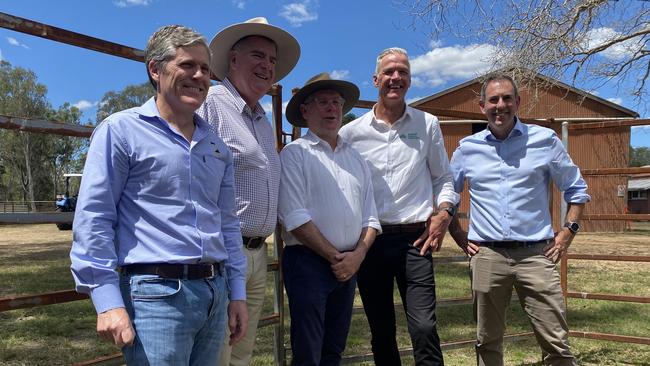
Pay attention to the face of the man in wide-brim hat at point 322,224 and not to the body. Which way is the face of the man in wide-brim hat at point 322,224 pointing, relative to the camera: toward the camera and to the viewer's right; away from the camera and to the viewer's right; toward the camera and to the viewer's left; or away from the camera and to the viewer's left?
toward the camera and to the viewer's right

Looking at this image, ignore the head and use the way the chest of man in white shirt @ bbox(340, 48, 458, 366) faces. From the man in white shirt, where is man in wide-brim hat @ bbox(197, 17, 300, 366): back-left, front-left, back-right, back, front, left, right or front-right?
front-right

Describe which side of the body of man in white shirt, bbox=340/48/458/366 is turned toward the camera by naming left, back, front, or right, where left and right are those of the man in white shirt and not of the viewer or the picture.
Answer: front

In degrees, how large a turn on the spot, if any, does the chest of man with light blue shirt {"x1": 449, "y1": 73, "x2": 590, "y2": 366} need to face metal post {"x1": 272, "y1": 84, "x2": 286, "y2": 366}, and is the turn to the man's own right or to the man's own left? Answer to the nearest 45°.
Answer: approximately 90° to the man's own right

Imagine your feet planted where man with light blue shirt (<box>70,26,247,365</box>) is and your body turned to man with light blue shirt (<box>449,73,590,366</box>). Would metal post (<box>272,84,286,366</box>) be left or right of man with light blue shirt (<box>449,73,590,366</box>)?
left

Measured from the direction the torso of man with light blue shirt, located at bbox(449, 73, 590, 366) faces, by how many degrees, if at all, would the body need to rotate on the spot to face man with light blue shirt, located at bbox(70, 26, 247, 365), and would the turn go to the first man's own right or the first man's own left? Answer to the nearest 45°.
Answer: approximately 45° to the first man's own right

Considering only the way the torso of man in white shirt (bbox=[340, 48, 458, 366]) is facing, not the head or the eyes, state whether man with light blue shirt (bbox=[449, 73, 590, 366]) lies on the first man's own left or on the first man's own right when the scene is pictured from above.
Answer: on the first man's own left

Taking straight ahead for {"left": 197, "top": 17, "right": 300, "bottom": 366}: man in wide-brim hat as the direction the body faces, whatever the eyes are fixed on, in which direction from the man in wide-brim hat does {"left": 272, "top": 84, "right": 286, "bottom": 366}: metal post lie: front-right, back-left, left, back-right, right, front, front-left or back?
back-left

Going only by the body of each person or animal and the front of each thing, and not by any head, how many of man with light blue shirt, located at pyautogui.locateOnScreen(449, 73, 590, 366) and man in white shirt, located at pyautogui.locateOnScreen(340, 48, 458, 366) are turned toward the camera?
2

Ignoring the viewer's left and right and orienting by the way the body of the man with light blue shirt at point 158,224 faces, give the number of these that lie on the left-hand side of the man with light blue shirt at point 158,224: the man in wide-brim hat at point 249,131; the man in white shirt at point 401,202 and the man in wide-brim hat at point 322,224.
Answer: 3
